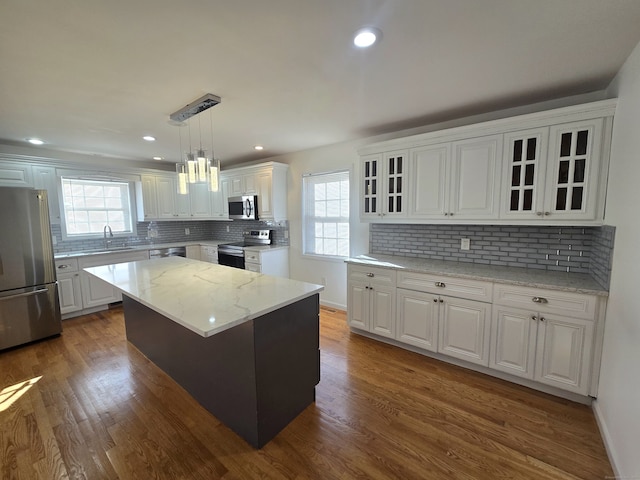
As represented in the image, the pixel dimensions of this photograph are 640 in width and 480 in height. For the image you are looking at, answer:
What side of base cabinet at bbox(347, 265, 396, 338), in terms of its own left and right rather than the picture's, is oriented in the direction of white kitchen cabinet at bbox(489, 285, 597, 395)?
left

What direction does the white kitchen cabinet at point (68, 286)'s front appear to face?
toward the camera

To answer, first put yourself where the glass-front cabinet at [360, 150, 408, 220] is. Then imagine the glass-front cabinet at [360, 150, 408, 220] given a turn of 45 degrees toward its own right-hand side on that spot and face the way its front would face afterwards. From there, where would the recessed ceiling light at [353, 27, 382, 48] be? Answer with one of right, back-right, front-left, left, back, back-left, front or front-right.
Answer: left

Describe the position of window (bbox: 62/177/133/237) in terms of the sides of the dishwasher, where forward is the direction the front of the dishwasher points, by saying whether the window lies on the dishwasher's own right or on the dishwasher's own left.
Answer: on the dishwasher's own right

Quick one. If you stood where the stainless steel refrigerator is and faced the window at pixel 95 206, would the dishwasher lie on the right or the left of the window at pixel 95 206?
right

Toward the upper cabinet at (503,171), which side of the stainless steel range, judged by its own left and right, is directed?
left

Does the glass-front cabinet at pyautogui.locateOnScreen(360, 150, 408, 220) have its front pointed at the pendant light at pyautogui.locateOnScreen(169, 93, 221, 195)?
yes

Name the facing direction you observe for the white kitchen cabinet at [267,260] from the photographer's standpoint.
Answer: facing the viewer and to the left of the viewer

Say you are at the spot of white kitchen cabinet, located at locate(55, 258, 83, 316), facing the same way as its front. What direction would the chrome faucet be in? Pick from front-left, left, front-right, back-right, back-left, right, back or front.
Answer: back-left
